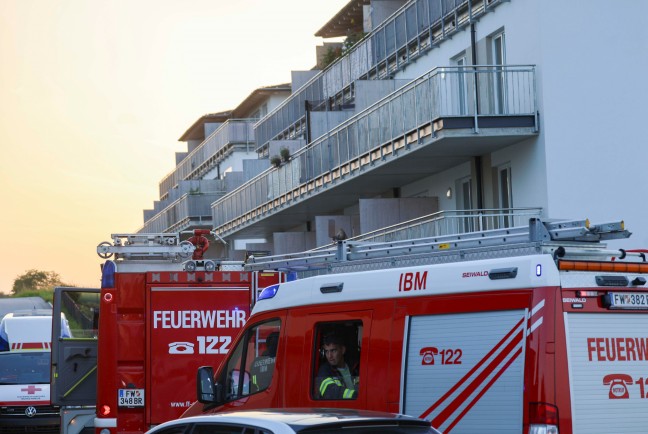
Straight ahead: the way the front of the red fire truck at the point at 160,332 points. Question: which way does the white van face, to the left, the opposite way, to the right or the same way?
the opposite way

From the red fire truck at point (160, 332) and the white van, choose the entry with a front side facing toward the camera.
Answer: the white van

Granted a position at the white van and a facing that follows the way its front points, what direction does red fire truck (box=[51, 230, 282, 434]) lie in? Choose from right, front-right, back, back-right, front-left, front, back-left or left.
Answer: front

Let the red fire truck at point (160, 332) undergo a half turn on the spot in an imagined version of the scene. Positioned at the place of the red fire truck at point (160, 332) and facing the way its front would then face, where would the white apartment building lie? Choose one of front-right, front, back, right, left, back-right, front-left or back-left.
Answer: back-left

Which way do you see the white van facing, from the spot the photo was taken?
facing the viewer

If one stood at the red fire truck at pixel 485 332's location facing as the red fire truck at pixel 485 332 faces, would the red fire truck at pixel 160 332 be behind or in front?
in front

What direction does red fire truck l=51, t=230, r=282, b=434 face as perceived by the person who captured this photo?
facing away from the viewer

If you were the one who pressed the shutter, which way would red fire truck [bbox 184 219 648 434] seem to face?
facing away from the viewer and to the left of the viewer

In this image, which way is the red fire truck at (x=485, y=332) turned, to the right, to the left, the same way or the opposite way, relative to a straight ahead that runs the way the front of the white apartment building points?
to the right

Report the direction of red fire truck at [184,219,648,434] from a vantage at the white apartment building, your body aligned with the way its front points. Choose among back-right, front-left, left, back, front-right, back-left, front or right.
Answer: front-left

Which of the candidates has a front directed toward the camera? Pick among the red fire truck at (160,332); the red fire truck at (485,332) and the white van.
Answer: the white van

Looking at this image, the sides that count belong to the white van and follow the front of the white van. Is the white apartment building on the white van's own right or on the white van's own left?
on the white van's own left

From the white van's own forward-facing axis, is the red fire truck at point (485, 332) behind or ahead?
ahead

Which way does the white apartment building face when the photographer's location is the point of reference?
facing the viewer and to the left of the viewer

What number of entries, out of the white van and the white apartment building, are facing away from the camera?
0

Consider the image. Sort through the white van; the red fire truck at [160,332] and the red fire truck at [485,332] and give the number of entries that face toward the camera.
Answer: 1
